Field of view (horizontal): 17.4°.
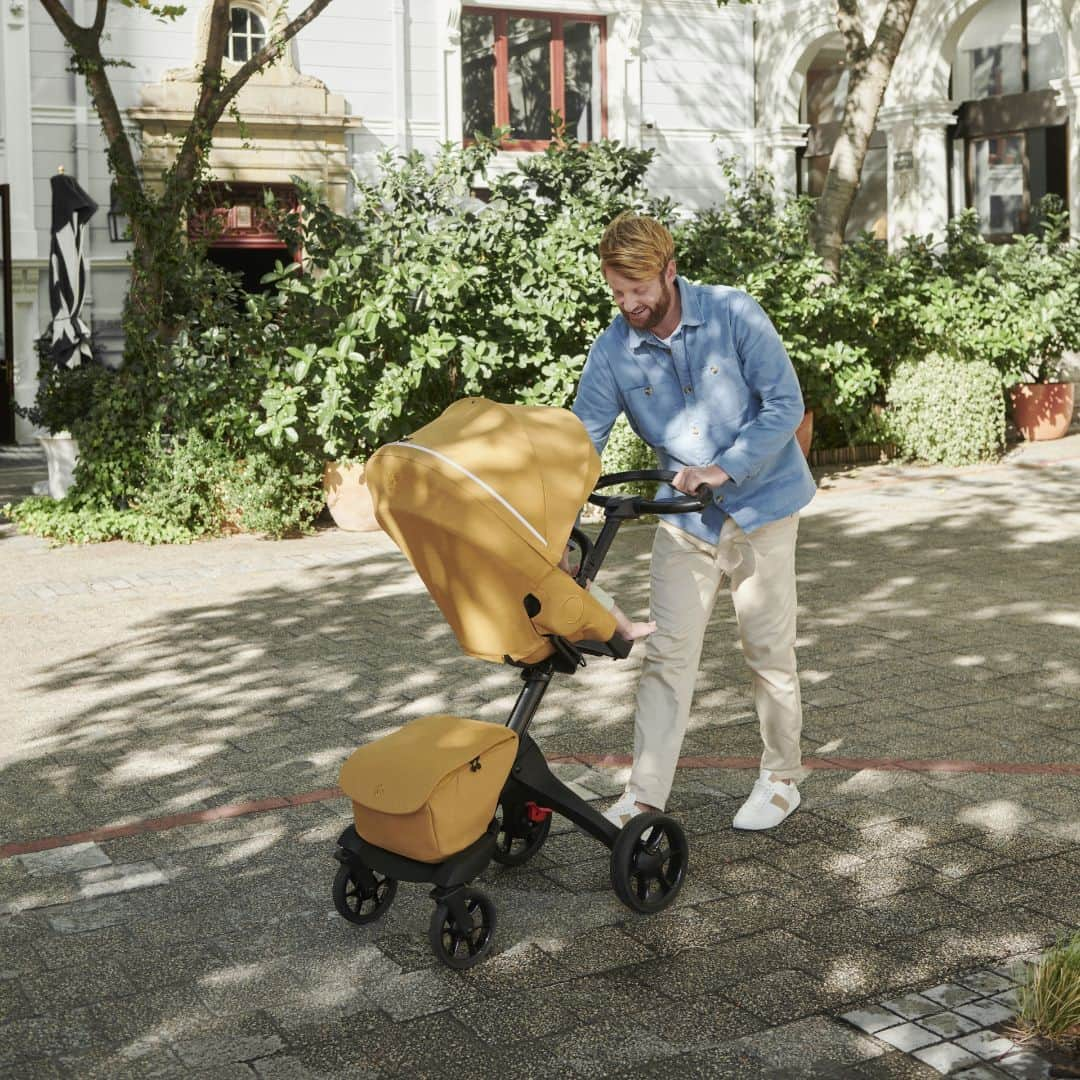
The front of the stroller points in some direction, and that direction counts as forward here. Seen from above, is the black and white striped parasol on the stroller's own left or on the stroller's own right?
on the stroller's own right

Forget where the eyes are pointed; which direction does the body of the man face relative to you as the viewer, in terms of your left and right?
facing the viewer and to the left of the viewer

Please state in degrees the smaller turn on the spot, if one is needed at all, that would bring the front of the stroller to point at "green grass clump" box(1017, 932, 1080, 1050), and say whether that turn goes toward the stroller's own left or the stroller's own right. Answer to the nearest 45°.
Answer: approximately 90° to the stroller's own left

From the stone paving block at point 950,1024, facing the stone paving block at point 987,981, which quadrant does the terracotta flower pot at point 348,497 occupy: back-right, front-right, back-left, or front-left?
front-left

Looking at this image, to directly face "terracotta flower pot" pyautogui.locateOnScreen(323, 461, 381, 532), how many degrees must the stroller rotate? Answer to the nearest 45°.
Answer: approximately 135° to its right

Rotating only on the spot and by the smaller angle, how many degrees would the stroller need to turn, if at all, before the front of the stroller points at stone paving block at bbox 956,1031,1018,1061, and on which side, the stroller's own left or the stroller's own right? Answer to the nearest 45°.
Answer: approximately 90° to the stroller's own left

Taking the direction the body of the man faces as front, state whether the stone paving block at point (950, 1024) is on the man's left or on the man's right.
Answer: on the man's left

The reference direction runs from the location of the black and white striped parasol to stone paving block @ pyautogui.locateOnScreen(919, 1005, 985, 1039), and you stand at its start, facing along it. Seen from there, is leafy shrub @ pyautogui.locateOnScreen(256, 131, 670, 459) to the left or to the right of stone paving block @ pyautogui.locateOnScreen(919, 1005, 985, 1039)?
left

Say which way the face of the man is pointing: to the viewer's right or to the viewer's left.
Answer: to the viewer's left

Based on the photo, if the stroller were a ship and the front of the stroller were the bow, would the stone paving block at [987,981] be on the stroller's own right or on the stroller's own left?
on the stroller's own left

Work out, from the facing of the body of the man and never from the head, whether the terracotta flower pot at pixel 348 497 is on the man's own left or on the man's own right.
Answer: on the man's own right
